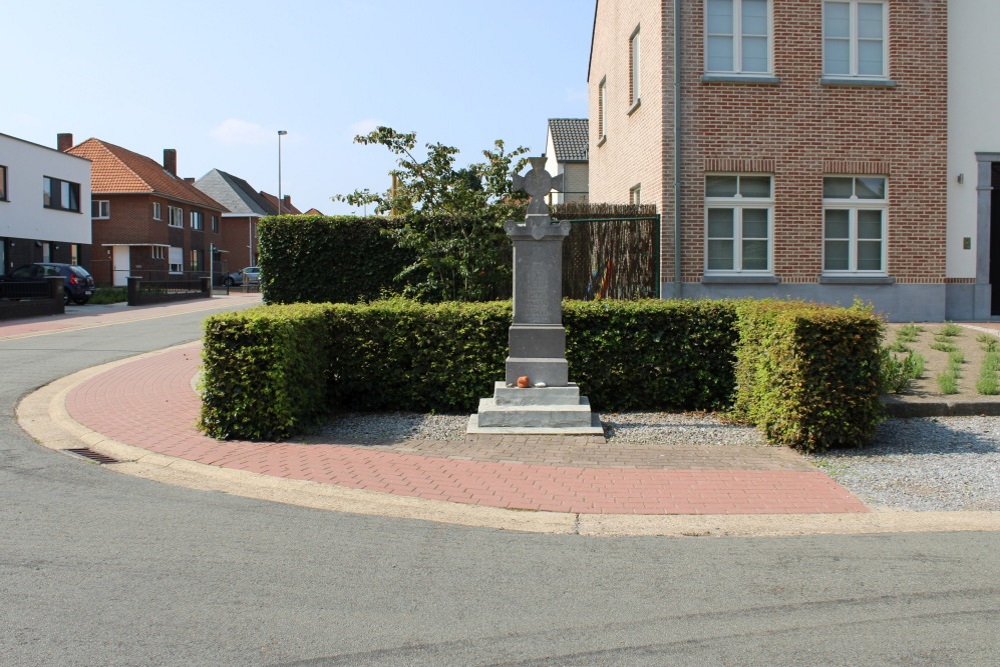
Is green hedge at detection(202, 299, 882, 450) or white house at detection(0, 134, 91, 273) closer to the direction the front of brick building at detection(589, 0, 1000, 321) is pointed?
the green hedge

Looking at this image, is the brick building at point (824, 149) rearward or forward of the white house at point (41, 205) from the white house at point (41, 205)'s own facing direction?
forward

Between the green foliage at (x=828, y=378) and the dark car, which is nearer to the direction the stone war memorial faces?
the green foliage

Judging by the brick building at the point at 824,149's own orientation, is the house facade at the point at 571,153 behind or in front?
behind

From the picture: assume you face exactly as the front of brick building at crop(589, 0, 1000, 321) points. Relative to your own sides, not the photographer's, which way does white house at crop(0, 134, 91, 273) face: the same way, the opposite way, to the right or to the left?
to the left

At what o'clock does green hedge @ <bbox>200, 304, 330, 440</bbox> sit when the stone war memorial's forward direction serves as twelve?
The green hedge is roughly at 2 o'clock from the stone war memorial.

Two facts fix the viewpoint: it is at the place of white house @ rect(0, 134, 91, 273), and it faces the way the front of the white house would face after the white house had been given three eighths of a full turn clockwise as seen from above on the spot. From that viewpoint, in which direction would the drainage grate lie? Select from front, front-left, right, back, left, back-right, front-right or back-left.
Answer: left

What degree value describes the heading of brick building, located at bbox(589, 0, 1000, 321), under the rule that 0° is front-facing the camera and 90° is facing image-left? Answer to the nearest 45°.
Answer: approximately 0°

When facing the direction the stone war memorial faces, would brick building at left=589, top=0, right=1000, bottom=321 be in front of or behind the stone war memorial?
behind

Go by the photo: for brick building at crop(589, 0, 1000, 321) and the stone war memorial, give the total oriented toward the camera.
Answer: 2

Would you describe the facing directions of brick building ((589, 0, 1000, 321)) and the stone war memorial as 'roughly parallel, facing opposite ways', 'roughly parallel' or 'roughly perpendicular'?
roughly parallel

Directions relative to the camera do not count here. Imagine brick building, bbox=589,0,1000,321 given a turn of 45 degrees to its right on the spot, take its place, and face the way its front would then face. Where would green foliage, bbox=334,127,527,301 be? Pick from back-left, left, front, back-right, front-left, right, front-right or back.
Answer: front

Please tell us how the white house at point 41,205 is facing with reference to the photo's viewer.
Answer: facing the viewer and to the right of the viewer

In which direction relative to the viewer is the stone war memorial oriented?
toward the camera

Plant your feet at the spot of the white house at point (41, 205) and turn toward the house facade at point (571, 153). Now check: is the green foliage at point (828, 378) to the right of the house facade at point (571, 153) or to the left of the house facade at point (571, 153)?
right
